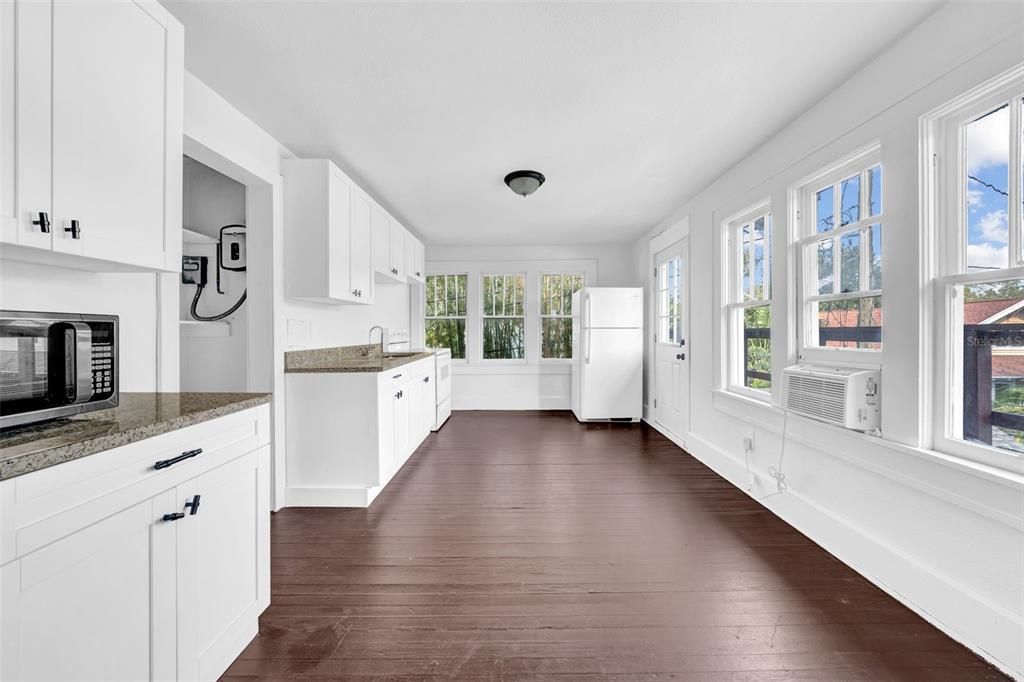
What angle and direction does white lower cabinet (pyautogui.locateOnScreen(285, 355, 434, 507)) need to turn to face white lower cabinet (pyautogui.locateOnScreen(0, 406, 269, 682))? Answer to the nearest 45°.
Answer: approximately 90° to its right

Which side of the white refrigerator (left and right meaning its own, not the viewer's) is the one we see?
front

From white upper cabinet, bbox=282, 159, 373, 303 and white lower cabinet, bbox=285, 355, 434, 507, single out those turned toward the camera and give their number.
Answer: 0

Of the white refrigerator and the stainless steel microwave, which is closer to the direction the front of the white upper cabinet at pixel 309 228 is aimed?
the white refrigerator

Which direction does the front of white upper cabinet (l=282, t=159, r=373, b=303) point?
to the viewer's right

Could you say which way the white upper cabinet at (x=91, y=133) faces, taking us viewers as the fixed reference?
facing the viewer and to the right of the viewer

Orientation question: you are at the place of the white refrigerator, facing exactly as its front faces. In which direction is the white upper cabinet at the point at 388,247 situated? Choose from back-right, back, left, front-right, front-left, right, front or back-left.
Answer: front-right

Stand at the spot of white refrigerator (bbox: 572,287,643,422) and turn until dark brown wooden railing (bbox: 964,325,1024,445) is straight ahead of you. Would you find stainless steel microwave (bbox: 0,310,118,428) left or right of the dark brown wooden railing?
right

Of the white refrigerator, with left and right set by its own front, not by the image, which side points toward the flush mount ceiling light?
front

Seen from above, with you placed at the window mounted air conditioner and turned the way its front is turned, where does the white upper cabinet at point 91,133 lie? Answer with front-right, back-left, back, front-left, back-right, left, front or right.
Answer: front

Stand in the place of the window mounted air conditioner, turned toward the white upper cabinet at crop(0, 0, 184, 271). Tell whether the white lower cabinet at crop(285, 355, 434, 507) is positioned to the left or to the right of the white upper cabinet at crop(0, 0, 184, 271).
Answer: right

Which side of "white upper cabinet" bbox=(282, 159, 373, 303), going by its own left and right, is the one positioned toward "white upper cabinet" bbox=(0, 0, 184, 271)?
right

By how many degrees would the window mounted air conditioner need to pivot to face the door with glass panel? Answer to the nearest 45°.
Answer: approximately 90° to its right

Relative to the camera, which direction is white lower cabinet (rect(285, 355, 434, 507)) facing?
to the viewer's right
